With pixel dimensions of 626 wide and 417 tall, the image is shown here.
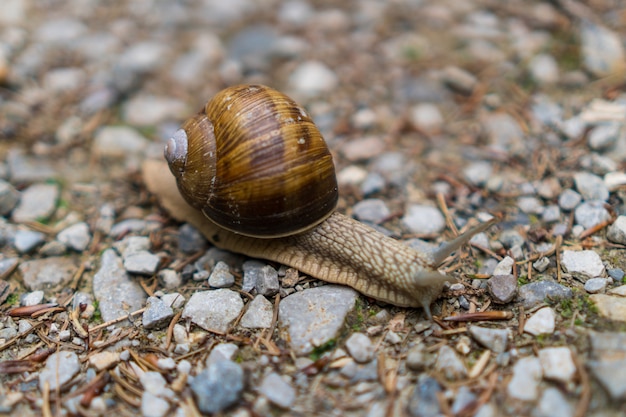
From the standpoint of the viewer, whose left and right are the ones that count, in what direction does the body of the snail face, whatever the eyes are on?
facing the viewer and to the right of the viewer

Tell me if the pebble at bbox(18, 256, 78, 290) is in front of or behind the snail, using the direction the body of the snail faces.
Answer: behind

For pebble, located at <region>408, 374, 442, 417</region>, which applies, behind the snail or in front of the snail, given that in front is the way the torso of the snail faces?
in front

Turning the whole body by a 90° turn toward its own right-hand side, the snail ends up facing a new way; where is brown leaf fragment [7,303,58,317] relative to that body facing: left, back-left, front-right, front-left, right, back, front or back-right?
front-right

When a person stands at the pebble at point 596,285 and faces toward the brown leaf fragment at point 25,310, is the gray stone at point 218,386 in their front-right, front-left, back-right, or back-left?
front-left

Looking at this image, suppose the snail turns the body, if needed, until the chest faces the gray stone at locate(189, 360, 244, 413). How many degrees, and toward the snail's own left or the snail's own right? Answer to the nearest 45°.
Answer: approximately 45° to the snail's own right

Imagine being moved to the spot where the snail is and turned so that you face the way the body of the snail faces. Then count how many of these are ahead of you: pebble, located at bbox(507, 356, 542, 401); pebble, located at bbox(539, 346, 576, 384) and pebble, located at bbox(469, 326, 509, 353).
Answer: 3

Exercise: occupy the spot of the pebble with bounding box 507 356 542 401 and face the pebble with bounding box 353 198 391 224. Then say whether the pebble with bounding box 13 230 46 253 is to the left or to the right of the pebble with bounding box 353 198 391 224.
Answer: left

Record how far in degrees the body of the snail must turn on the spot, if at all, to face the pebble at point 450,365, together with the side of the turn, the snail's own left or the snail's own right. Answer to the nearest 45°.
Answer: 0° — it already faces it

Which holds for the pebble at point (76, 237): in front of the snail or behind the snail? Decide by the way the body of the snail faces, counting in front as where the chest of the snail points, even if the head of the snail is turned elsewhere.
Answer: behind

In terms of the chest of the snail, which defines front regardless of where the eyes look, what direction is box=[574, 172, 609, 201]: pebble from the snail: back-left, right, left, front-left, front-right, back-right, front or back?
front-left

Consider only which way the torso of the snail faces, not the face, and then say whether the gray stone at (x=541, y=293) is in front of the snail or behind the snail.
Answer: in front

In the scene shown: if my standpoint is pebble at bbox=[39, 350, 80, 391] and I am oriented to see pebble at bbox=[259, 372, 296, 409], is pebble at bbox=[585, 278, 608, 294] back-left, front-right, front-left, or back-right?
front-left

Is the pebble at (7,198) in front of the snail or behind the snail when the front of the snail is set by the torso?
behind

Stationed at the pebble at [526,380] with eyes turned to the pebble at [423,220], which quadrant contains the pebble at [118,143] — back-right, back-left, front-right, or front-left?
front-left

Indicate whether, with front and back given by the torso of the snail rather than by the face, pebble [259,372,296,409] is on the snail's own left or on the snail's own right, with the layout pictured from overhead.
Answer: on the snail's own right
